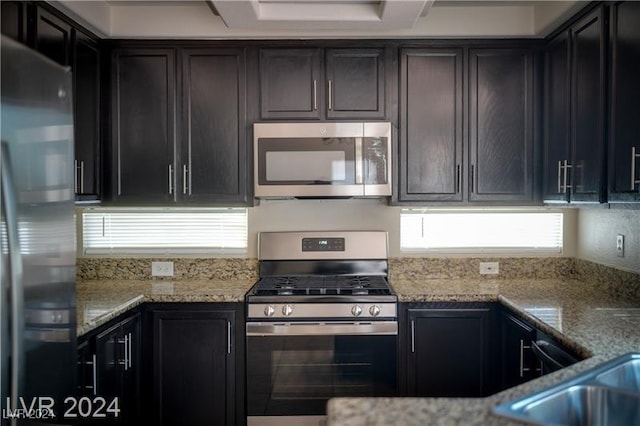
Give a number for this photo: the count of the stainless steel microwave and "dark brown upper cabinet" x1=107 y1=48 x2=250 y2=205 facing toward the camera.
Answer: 2

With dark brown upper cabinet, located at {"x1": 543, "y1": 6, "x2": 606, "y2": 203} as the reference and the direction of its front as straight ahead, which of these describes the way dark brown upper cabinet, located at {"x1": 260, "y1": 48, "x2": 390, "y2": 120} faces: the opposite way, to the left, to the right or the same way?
to the left

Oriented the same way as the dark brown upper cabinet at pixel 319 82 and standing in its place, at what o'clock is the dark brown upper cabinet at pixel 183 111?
the dark brown upper cabinet at pixel 183 111 is roughly at 3 o'clock from the dark brown upper cabinet at pixel 319 82.

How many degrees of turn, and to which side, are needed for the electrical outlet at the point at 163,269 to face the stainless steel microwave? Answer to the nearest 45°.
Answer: approximately 45° to its left

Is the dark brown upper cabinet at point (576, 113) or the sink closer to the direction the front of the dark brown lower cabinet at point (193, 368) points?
the sink

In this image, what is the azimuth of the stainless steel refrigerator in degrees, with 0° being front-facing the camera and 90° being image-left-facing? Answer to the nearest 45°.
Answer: approximately 315°

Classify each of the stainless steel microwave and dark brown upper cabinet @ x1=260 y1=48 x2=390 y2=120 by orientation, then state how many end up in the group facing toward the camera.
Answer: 2

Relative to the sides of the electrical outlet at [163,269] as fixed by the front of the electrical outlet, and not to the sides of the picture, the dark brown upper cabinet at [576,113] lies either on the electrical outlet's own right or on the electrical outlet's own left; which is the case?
on the electrical outlet's own left
